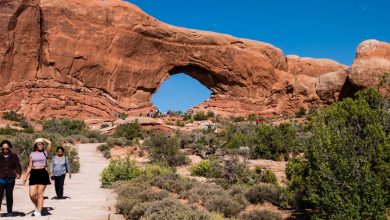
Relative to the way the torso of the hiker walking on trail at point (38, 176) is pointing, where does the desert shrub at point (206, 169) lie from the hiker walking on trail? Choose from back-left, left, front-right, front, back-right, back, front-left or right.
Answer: back-left

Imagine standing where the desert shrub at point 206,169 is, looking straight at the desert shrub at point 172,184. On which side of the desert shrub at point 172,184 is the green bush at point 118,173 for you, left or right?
right

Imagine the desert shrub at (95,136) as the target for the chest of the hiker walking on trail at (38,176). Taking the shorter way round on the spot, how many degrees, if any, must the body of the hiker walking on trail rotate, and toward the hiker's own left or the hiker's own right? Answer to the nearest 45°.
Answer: approximately 180°

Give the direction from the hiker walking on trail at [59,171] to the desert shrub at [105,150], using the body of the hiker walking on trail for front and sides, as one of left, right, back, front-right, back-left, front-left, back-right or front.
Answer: back

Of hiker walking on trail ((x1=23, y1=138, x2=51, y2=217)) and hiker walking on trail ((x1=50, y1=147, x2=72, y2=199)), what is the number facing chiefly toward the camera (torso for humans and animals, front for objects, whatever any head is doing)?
2

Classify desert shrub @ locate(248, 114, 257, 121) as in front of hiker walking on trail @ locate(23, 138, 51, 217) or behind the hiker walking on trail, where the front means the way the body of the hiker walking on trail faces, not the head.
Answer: behind

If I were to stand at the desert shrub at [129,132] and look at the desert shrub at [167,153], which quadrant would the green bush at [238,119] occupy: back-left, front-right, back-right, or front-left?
back-left

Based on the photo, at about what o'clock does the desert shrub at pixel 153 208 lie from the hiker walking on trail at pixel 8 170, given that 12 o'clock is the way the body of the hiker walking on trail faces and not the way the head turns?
The desert shrub is roughly at 10 o'clock from the hiker walking on trail.

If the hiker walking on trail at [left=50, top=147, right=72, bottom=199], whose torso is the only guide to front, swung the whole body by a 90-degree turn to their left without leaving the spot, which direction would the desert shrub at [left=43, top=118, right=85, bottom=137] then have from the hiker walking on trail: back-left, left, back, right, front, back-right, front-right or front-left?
left

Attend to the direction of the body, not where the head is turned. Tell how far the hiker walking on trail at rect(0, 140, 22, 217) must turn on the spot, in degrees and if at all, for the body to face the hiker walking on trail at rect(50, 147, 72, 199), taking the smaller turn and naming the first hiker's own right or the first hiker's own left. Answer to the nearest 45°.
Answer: approximately 135° to the first hiker's own left
